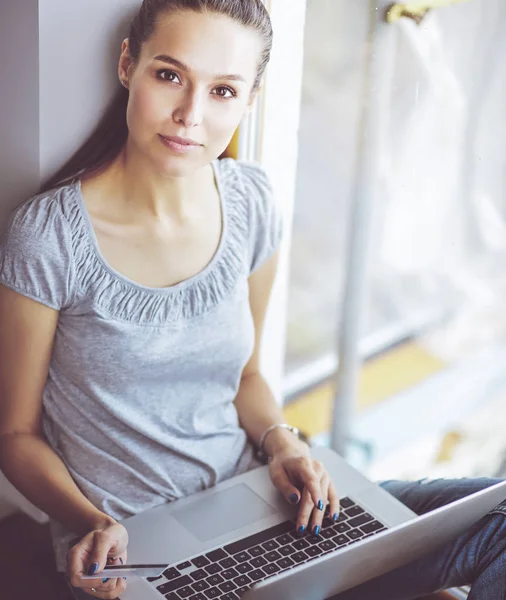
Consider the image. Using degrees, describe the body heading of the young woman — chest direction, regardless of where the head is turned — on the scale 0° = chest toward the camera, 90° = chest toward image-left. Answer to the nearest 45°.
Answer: approximately 315°

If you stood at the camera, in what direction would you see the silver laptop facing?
facing away from the viewer and to the left of the viewer

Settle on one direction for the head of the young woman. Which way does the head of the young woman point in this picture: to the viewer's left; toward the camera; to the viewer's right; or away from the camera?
toward the camera
